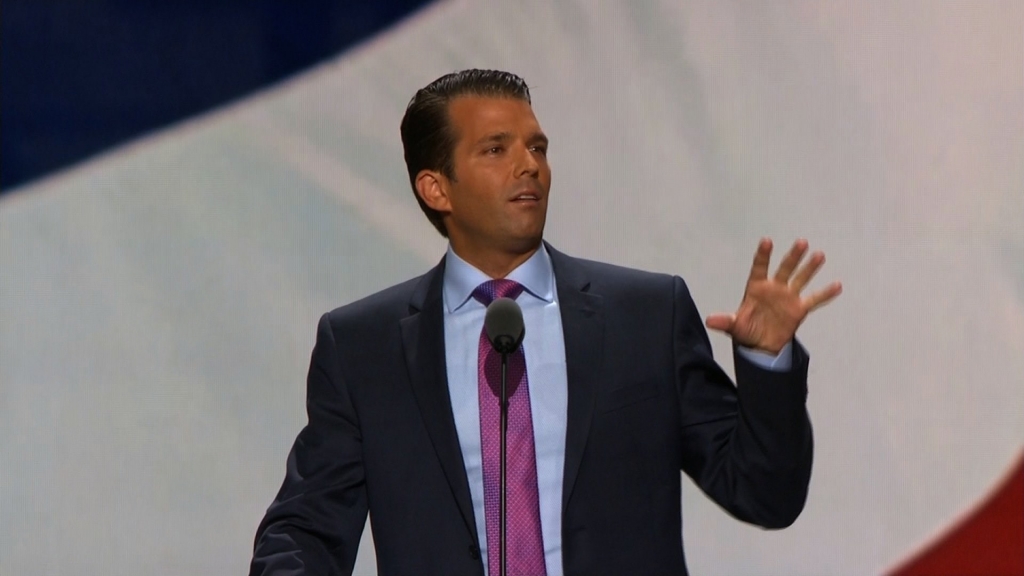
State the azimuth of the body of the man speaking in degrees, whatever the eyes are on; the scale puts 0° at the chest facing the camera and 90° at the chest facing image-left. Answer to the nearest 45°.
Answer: approximately 0°
